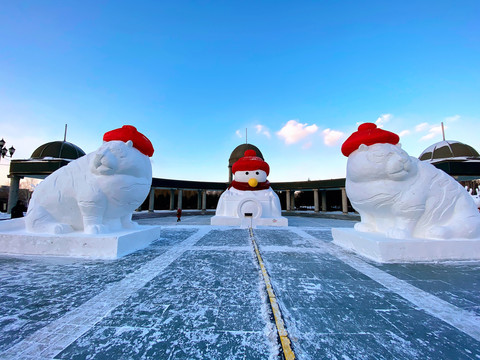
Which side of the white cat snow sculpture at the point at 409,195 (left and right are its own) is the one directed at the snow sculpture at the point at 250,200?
right

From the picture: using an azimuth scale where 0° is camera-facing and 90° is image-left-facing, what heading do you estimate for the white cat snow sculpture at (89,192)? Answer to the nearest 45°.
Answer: approximately 315°

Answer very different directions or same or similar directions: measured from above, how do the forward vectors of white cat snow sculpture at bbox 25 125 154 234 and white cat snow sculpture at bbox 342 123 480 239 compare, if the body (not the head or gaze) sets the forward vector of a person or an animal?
very different directions

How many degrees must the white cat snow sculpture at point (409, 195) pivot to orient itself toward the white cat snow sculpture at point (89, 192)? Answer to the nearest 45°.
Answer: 0° — it already faces it

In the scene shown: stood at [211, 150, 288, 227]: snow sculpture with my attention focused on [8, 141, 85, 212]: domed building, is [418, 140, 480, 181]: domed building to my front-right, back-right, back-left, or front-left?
back-right

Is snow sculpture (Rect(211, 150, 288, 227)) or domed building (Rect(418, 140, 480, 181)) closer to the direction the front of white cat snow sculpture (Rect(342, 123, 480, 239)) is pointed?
the snow sculpture

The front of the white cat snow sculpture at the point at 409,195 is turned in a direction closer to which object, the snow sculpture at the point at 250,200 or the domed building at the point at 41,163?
the domed building

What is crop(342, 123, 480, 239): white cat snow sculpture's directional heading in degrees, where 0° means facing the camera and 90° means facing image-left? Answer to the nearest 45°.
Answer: approximately 45°

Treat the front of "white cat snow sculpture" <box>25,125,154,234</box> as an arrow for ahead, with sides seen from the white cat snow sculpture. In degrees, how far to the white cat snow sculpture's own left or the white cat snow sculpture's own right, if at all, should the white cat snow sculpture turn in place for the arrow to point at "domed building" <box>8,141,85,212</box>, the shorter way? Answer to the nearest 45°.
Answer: approximately 135° to the white cat snow sculpture's own left

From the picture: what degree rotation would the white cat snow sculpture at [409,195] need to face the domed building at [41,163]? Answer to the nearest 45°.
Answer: approximately 45° to its right

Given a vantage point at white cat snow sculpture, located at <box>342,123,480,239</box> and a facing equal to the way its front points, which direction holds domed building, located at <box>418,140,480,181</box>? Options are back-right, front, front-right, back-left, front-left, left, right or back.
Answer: back-right
